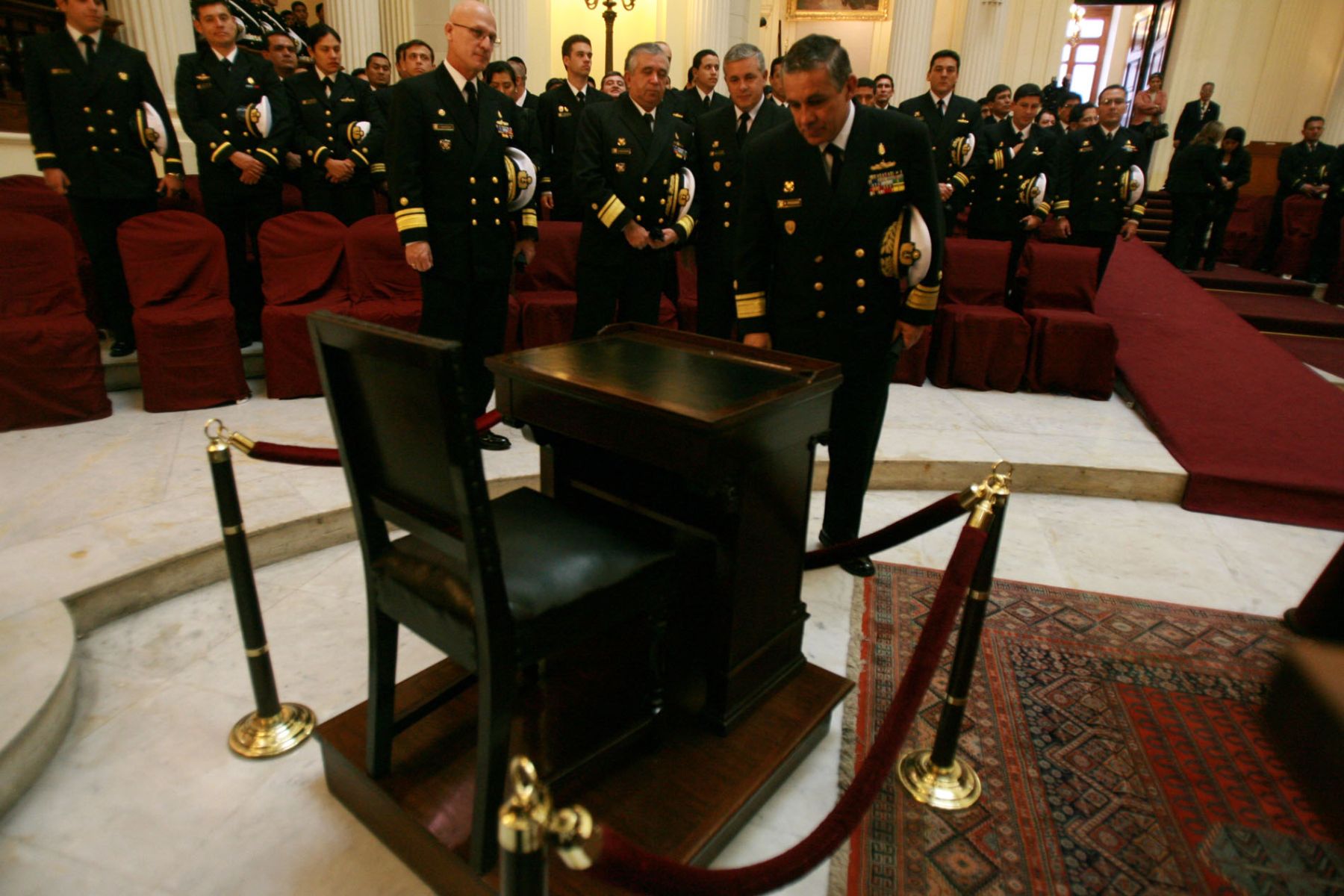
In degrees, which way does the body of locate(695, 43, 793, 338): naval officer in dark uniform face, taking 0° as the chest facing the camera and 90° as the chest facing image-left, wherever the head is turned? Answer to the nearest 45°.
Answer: approximately 0°

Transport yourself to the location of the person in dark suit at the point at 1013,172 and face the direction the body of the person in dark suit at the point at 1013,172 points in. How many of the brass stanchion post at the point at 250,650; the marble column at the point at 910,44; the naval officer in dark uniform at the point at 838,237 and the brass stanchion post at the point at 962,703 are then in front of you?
3

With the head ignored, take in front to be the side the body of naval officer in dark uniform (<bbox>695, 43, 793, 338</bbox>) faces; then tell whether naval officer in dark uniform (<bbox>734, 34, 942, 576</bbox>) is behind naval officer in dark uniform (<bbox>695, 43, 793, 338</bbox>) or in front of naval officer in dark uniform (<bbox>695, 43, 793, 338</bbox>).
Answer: in front

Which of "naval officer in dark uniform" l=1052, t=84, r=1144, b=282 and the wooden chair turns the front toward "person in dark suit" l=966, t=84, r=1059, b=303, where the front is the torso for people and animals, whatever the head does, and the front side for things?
the wooden chair

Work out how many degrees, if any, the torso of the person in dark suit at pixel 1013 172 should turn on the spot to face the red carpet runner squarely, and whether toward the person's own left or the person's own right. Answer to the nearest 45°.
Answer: approximately 45° to the person's own left

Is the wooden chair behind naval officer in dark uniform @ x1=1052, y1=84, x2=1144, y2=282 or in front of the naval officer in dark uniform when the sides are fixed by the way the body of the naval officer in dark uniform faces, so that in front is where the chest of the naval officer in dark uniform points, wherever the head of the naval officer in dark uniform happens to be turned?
in front

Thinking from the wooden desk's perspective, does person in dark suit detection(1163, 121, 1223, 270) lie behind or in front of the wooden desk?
behind

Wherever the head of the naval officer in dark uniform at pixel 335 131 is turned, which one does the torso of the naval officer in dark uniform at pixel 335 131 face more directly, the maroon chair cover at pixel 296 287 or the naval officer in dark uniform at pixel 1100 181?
the maroon chair cover

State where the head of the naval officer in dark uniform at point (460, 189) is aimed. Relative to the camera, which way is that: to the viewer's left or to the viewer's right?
to the viewer's right
